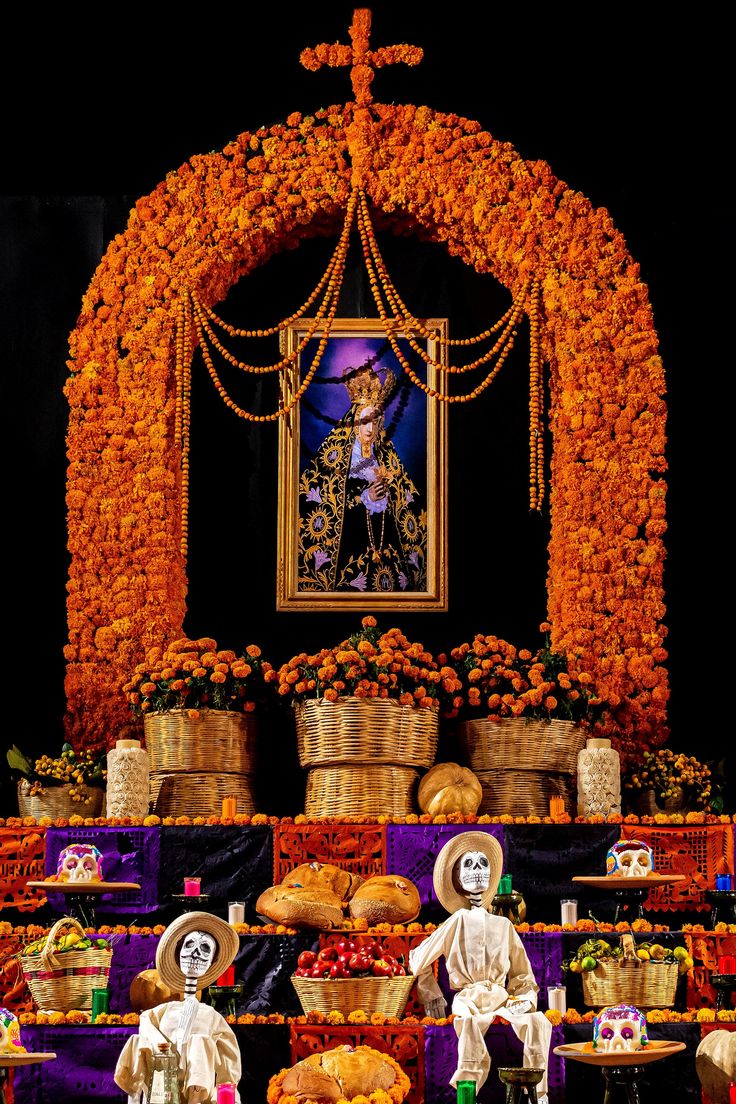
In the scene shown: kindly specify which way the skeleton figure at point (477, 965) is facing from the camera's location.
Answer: facing the viewer

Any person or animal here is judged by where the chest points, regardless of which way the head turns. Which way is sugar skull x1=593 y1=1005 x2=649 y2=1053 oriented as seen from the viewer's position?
toward the camera

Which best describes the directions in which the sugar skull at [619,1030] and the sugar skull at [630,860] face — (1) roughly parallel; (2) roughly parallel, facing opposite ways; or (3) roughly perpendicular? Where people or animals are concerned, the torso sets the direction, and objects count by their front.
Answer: roughly parallel

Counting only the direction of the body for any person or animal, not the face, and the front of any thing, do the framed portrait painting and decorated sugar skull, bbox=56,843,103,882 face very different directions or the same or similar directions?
same or similar directions

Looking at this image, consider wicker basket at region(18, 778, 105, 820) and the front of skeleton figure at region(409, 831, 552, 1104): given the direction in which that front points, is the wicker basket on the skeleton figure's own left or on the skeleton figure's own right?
on the skeleton figure's own right

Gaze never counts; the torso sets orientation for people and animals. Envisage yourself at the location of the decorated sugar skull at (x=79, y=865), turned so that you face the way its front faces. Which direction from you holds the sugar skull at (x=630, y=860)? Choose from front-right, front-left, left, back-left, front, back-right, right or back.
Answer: left

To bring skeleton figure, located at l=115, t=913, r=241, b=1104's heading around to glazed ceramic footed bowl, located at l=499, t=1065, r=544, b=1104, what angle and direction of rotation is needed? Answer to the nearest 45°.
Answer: approximately 90° to its left

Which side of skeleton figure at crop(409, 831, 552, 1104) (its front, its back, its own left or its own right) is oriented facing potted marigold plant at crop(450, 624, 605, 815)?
back

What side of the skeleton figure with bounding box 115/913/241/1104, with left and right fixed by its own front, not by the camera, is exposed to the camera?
front

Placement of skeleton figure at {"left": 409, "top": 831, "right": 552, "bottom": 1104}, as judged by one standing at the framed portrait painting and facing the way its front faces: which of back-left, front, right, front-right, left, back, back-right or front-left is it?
front

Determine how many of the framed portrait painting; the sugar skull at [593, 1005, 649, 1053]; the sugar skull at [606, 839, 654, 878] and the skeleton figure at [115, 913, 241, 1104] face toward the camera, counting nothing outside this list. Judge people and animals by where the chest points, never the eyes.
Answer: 4

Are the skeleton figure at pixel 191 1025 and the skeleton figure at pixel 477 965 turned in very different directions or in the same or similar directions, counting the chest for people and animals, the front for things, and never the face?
same or similar directions

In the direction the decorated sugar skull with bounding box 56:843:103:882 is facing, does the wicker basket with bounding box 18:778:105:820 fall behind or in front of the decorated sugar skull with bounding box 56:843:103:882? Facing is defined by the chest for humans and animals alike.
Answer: behind

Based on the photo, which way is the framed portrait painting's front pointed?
toward the camera

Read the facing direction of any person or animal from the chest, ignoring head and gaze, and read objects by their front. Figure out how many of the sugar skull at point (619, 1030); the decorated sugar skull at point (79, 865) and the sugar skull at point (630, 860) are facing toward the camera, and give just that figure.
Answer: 3
